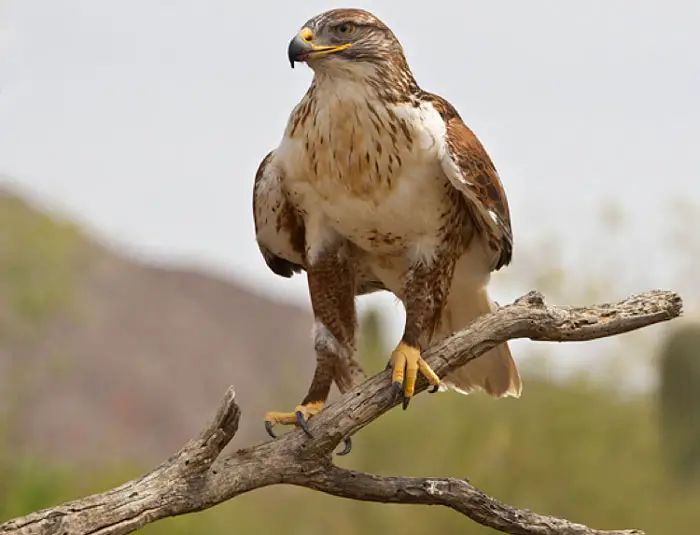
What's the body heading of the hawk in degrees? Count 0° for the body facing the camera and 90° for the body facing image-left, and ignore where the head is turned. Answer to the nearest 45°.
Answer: approximately 45°
